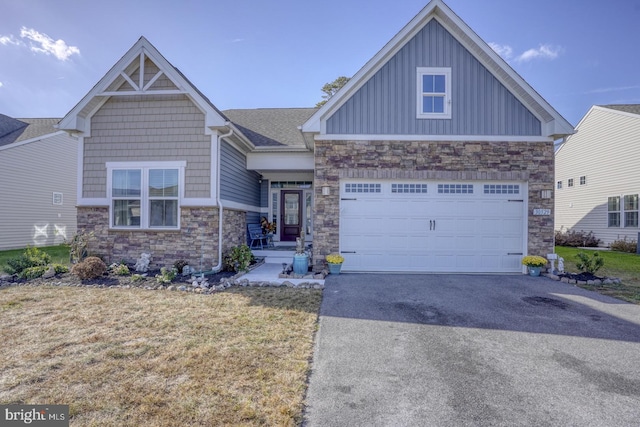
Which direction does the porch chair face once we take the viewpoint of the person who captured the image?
facing the viewer and to the right of the viewer

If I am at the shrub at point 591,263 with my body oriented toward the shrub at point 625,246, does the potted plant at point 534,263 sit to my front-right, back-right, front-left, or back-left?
back-left

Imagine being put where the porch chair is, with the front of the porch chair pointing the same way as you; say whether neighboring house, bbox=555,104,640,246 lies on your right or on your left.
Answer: on your left

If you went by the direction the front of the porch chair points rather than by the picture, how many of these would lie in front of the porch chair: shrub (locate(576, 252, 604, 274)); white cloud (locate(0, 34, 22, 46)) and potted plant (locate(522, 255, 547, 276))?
2

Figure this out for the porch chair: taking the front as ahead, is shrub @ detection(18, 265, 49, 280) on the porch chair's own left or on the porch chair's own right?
on the porch chair's own right

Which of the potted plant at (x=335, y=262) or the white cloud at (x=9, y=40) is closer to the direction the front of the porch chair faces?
the potted plant

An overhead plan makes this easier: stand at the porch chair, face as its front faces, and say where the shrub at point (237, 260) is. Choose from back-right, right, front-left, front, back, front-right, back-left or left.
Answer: front-right

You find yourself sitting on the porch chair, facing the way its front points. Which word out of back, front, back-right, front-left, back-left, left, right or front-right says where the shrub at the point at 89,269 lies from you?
right

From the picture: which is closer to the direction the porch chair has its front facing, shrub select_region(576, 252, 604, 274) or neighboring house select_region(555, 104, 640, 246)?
the shrub

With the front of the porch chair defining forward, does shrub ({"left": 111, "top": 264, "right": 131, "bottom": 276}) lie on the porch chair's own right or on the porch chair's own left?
on the porch chair's own right
